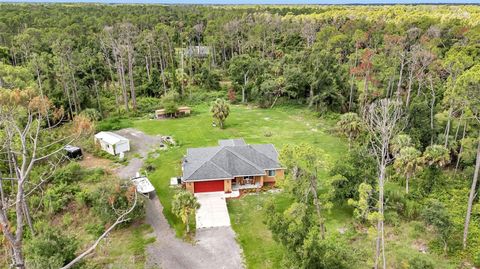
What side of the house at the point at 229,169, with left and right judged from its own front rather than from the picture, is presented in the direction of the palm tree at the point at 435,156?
left

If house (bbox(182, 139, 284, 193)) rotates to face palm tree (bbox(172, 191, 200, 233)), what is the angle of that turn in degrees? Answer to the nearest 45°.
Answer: approximately 45° to its right

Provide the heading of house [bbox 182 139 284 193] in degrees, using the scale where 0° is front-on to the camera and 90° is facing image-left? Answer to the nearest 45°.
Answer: approximately 0°

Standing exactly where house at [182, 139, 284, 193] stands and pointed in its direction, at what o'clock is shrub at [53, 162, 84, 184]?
The shrub is roughly at 3 o'clock from the house.

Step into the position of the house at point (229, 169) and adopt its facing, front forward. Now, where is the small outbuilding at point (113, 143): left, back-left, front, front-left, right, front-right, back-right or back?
back-right

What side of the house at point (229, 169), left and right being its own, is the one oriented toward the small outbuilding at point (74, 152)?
right

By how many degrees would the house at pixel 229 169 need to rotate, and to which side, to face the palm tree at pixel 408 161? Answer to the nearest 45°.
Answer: approximately 90° to its left

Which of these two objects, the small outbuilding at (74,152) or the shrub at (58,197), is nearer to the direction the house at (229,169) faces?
the shrub

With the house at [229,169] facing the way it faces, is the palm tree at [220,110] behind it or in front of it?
behind

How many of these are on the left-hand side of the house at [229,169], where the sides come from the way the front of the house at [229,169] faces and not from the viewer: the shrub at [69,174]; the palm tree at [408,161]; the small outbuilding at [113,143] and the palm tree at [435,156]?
2

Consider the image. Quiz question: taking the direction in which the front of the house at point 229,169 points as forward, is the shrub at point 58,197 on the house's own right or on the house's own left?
on the house's own right

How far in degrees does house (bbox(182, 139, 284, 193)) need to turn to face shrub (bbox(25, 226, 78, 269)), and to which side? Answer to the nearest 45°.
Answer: approximately 45° to its right
